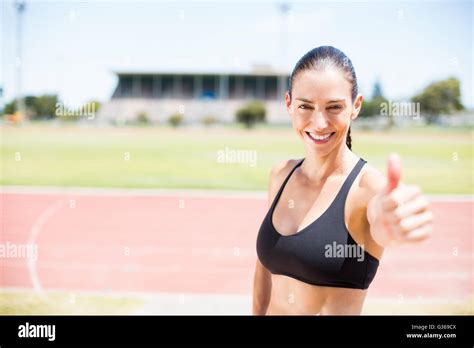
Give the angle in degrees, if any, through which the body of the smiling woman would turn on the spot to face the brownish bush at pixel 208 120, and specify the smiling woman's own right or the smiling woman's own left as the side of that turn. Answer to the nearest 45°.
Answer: approximately 135° to the smiling woman's own right

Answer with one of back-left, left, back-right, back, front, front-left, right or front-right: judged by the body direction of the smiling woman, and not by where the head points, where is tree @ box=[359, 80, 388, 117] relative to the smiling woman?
back-right

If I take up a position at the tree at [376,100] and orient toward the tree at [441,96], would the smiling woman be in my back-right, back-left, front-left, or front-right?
back-right

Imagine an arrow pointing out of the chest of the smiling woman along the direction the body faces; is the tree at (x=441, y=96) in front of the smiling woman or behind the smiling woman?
behind

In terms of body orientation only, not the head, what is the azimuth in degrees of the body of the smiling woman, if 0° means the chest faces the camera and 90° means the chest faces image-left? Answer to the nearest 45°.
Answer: approximately 45°

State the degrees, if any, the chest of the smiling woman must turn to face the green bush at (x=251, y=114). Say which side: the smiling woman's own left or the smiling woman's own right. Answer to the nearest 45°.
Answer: approximately 135° to the smiling woman's own right

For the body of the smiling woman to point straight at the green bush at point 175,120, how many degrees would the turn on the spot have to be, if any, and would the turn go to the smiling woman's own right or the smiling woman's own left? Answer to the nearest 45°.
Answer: approximately 135° to the smiling woman's own right
